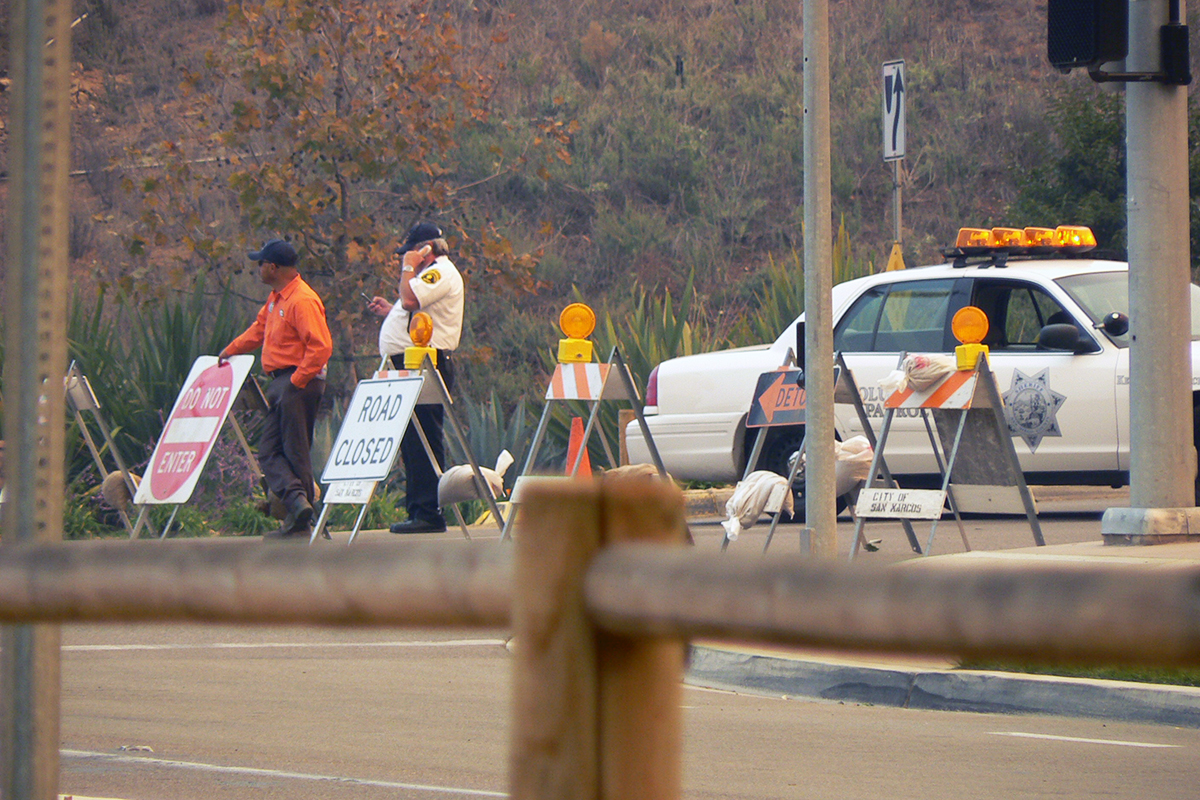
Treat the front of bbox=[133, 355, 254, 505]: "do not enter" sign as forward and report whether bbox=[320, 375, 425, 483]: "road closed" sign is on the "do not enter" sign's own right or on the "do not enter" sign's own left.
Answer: on the "do not enter" sign's own left

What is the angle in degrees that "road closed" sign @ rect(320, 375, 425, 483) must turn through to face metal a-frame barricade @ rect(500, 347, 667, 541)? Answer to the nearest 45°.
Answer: approximately 90° to its left

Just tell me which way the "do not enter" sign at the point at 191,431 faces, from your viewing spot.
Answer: facing the viewer and to the left of the viewer

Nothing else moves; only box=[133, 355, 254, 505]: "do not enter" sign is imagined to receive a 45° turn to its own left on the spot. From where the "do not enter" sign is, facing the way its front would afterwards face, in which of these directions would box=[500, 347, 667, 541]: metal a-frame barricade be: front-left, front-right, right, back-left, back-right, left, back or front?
front-left

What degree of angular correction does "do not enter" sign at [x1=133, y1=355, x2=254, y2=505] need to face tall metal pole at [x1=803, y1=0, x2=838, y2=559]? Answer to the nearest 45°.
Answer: approximately 90° to its left

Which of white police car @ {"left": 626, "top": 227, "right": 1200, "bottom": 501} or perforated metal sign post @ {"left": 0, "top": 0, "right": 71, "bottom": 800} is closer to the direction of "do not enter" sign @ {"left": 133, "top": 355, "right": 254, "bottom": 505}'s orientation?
the perforated metal sign post

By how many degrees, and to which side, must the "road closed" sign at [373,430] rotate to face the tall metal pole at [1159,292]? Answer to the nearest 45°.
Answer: approximately 90° to its left

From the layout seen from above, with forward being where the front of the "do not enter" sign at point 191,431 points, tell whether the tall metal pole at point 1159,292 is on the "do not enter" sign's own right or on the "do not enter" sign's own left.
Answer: on the "do not enter" sign's own left

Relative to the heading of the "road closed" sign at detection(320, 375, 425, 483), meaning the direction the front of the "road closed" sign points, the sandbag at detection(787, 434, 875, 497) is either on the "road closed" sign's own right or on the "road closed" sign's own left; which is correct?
on the "road closed" sign's own left

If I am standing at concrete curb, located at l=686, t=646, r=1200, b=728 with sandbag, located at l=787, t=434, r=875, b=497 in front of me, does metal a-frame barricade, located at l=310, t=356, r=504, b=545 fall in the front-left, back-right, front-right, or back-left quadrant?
front-left

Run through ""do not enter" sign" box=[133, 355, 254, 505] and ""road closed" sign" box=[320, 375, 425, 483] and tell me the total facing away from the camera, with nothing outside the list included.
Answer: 0

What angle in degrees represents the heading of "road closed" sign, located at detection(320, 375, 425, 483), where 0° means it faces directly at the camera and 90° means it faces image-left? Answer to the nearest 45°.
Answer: approximately 45°
